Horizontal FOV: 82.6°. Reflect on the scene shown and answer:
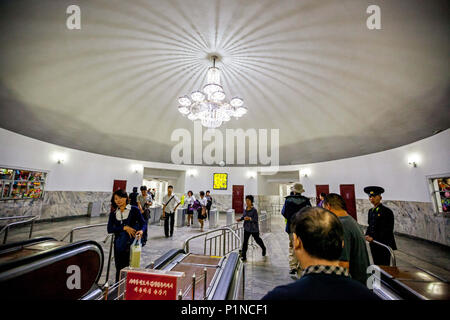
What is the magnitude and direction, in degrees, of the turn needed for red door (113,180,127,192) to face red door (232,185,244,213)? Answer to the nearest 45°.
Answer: approximately 90° to its left

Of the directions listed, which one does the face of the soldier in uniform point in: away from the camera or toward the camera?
toward the camera

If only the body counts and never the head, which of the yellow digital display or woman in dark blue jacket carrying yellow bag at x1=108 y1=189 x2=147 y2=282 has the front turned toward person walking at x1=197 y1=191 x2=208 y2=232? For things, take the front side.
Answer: the yellow digital display

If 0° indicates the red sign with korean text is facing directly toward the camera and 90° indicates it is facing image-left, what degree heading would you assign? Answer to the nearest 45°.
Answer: approximately 0°

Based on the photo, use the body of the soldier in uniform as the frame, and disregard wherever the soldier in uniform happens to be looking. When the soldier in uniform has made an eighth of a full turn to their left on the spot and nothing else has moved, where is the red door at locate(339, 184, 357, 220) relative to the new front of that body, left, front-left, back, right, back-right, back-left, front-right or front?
back

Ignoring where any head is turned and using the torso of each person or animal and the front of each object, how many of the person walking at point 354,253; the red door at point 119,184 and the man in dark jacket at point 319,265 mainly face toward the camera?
1

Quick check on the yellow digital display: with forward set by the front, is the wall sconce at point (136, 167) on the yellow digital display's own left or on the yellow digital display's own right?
on the yellow digital display's own right

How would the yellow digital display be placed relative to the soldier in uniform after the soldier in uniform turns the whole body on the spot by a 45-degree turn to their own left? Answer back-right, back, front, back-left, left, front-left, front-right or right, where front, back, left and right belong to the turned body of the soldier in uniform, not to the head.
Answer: back-right

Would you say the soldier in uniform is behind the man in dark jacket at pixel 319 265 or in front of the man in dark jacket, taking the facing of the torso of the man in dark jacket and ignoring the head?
in front

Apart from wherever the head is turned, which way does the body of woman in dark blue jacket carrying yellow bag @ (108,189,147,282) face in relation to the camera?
toward the camera

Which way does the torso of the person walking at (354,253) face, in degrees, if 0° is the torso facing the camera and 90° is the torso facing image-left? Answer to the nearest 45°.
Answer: approximately 135°

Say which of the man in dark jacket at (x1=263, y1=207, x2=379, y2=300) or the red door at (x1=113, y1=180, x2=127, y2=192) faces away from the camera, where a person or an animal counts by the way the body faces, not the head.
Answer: the man in dark jacket

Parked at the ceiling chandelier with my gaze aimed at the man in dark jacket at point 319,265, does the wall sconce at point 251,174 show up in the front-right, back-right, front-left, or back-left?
back-left

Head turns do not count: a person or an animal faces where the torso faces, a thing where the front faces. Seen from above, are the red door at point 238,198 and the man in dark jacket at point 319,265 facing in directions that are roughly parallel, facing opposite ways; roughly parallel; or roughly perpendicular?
roughly parallel, facing opposite ways

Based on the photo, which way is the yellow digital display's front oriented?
toward the camera

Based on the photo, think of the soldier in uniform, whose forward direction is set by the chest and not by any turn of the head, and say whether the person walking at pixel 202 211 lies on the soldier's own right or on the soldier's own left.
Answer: on the soldier's own right

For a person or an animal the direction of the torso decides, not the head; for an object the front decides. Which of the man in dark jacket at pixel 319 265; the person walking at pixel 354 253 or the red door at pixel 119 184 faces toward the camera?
the red door
